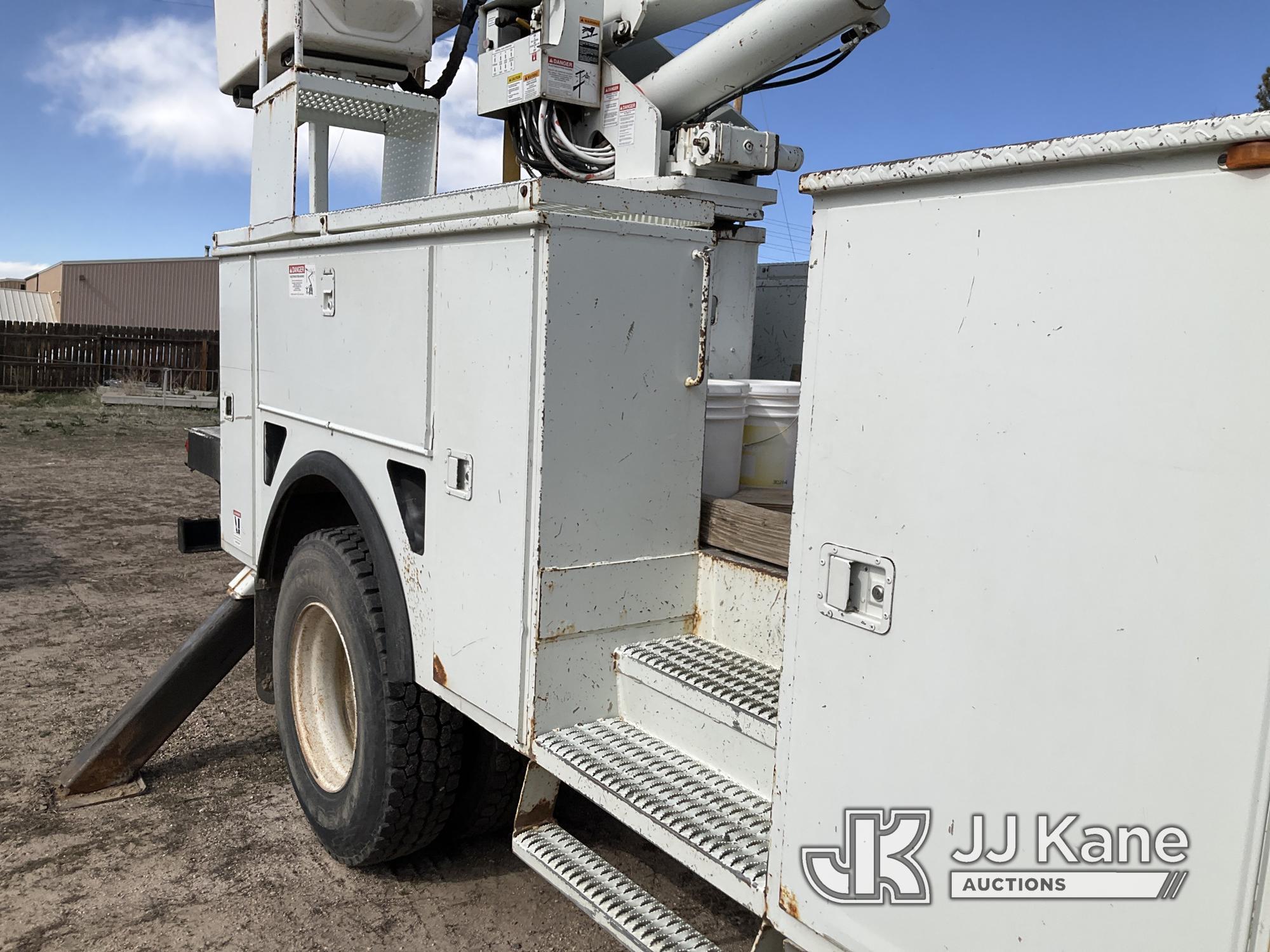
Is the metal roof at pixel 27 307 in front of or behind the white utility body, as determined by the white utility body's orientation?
behind

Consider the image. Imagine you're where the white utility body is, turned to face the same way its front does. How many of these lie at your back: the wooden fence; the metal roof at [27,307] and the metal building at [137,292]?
3

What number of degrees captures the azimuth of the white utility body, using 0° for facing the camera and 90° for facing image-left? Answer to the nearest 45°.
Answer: approximately 315°

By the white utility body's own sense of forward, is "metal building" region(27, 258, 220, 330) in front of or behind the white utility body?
behind

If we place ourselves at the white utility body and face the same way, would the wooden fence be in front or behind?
behind
